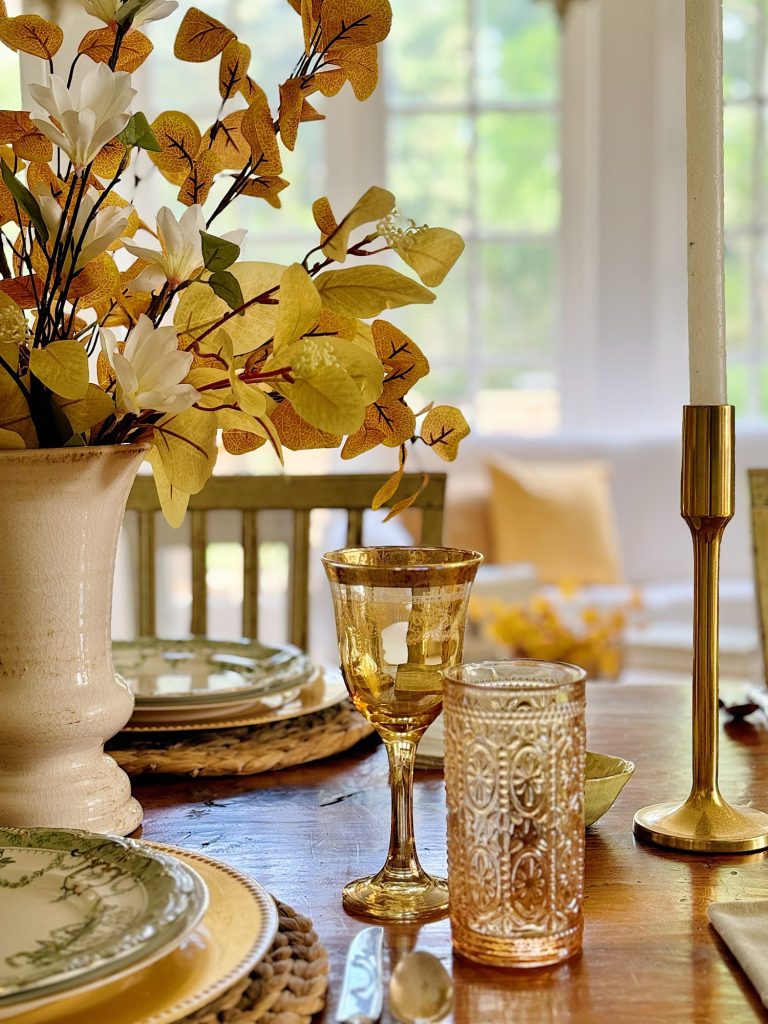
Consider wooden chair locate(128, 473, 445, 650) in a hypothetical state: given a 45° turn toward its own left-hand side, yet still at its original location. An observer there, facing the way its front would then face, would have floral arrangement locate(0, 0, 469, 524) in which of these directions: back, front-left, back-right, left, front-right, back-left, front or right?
front-right

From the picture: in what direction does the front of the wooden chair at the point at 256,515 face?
toward the camera

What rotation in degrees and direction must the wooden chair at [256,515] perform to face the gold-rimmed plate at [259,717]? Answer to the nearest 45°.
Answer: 0° — it already faces it

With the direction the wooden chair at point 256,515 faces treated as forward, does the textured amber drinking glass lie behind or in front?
in front

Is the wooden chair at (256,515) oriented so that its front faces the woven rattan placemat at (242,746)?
yes

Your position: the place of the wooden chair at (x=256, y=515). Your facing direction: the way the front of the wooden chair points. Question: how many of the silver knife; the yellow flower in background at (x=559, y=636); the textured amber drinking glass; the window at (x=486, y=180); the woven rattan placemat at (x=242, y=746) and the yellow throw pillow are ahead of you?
3

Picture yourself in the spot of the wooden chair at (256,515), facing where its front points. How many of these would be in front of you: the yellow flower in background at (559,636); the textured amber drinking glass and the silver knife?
2

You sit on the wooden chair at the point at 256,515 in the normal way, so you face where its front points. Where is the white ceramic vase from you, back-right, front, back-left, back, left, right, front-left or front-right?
front

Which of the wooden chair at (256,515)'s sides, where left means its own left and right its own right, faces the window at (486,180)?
back

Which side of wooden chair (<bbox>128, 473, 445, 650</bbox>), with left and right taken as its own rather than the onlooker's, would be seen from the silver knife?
front

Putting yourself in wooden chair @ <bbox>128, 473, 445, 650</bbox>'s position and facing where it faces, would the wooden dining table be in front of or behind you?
in front

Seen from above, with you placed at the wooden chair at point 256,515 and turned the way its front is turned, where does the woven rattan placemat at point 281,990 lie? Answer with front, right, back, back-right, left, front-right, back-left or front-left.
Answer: front

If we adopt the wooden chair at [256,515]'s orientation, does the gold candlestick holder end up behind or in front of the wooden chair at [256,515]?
in front

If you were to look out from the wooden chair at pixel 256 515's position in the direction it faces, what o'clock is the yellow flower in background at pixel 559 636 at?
The yellow flower in background is roughly at 7 o'clock from the wooden chair.

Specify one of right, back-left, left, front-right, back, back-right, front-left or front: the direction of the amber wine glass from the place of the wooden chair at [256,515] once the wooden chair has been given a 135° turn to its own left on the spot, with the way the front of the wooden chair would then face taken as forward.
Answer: back-right

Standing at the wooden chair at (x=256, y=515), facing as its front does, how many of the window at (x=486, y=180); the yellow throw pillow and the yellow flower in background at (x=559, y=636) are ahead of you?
0

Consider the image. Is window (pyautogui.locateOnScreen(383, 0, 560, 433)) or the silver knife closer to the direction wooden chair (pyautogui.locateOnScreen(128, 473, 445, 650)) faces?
the silver knife
